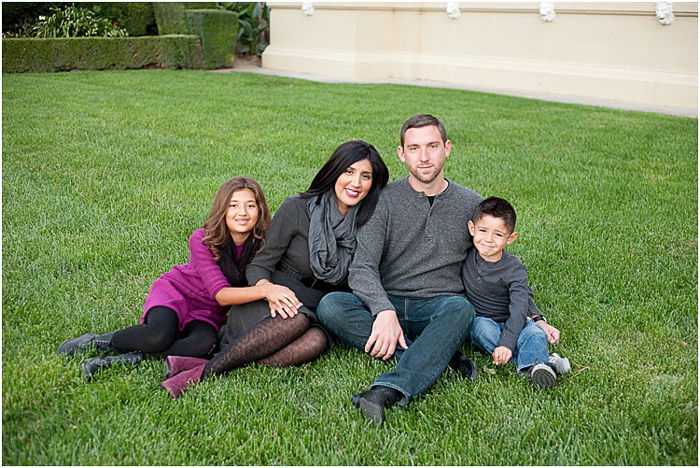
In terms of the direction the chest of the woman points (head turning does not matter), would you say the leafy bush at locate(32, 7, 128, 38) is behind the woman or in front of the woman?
behind

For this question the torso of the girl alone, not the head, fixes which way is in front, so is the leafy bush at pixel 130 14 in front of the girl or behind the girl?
behind

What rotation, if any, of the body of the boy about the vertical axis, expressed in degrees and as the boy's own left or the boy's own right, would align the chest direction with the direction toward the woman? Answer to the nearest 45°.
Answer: approximately 90° to the boy's own right

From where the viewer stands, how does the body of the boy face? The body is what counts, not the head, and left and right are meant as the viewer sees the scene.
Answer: facing the viewer

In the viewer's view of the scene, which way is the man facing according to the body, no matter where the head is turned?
toward the camera

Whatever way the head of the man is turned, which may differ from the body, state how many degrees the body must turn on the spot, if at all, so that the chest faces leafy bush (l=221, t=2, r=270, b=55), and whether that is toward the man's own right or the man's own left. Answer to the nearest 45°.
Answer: approximately 180°

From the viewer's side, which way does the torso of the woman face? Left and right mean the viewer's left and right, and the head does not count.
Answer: facing the viewer and to the right of the viewer

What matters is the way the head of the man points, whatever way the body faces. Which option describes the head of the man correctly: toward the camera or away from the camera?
toward the camera

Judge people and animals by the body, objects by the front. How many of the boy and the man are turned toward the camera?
2

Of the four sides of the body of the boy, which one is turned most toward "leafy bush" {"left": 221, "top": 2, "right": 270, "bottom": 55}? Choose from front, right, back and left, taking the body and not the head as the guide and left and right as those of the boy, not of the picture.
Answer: back

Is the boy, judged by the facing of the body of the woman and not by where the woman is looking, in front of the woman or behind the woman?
in front

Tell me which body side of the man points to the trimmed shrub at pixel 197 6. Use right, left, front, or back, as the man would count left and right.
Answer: back

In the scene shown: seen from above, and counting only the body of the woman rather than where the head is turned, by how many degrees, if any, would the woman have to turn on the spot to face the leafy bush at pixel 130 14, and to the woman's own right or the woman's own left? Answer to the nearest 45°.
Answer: approximately 135° to the woman's own left

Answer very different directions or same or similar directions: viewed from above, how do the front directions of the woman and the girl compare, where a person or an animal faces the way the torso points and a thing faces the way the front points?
same or similar directions
